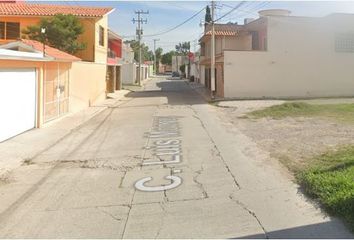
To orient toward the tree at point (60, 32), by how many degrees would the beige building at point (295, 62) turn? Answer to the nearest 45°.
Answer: approximately 45° to its left

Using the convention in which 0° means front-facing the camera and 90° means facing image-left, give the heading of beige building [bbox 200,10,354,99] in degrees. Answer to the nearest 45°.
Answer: approximately 90°

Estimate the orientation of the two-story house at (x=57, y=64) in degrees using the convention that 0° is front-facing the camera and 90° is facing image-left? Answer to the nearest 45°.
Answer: approximately 315°

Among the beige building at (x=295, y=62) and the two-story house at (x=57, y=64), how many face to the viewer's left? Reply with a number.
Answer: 1
